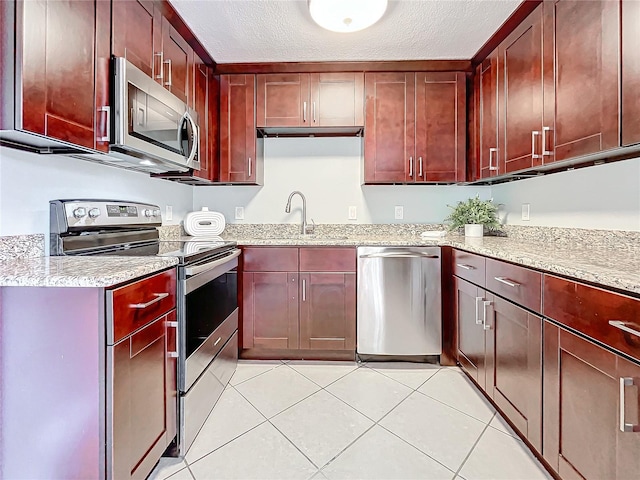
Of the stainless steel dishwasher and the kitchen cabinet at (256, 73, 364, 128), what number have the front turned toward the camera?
2

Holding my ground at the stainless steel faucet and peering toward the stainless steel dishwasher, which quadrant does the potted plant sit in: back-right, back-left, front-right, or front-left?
front-left

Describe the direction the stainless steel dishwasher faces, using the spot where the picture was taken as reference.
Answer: facing the viewer

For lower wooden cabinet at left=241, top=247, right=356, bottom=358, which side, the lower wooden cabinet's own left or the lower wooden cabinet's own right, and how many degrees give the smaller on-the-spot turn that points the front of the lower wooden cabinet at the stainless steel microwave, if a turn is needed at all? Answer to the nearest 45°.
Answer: approximately 45° to the lower wooden cabinet's own right

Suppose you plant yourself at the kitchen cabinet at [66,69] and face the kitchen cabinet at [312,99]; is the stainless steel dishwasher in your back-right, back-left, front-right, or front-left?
front-right

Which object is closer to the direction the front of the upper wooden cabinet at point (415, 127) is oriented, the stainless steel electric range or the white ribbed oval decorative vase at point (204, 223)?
the stainless steel electric range

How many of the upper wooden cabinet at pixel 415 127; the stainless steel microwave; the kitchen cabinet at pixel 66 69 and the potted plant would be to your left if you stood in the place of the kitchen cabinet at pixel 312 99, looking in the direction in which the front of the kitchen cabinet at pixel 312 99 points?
2

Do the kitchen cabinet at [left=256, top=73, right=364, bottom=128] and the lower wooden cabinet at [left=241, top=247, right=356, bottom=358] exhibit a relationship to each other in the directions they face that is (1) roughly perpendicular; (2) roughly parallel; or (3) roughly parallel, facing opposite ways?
roughly parallel

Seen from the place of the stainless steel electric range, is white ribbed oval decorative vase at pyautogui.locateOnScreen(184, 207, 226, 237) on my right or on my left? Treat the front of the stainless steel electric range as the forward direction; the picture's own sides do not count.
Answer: on my left

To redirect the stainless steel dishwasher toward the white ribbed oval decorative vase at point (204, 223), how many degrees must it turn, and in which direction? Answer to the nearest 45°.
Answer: approximately 90° to its right

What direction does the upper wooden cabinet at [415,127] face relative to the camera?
toward the camera
